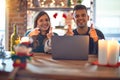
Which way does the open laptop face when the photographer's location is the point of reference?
facing away from the viewer

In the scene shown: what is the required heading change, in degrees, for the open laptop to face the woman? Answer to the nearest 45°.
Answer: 0° — it already faces them

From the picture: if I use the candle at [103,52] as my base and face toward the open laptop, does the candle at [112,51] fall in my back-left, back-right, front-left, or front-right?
back-right

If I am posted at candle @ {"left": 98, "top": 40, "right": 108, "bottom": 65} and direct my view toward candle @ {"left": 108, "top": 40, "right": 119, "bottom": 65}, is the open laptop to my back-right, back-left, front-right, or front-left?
back-left
